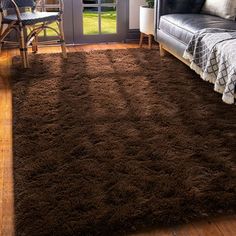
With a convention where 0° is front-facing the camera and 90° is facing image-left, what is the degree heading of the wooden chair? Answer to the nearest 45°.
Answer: approximately 315°

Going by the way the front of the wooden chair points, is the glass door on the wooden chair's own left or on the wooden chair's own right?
on the wooden chair's own left

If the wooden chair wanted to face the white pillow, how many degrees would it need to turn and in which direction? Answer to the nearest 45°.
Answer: approximately 45° to its left

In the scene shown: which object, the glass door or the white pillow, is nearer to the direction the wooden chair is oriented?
the white pillow

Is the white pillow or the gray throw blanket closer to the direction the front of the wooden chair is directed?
the gray throw blanket

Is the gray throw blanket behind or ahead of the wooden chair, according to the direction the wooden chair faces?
ahead
